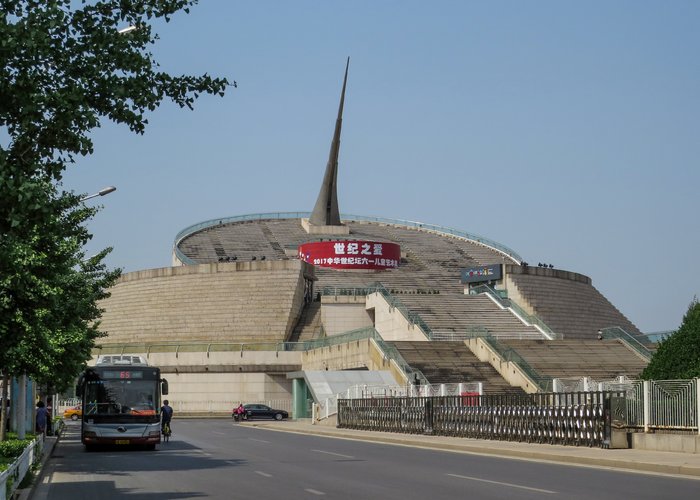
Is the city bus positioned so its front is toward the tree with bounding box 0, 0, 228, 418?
yes

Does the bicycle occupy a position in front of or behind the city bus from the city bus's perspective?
behind

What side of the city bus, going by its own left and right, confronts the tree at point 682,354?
left

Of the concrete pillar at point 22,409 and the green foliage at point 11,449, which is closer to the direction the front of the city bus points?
the green foliage

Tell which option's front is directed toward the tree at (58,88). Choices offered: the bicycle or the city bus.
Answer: the city bus
